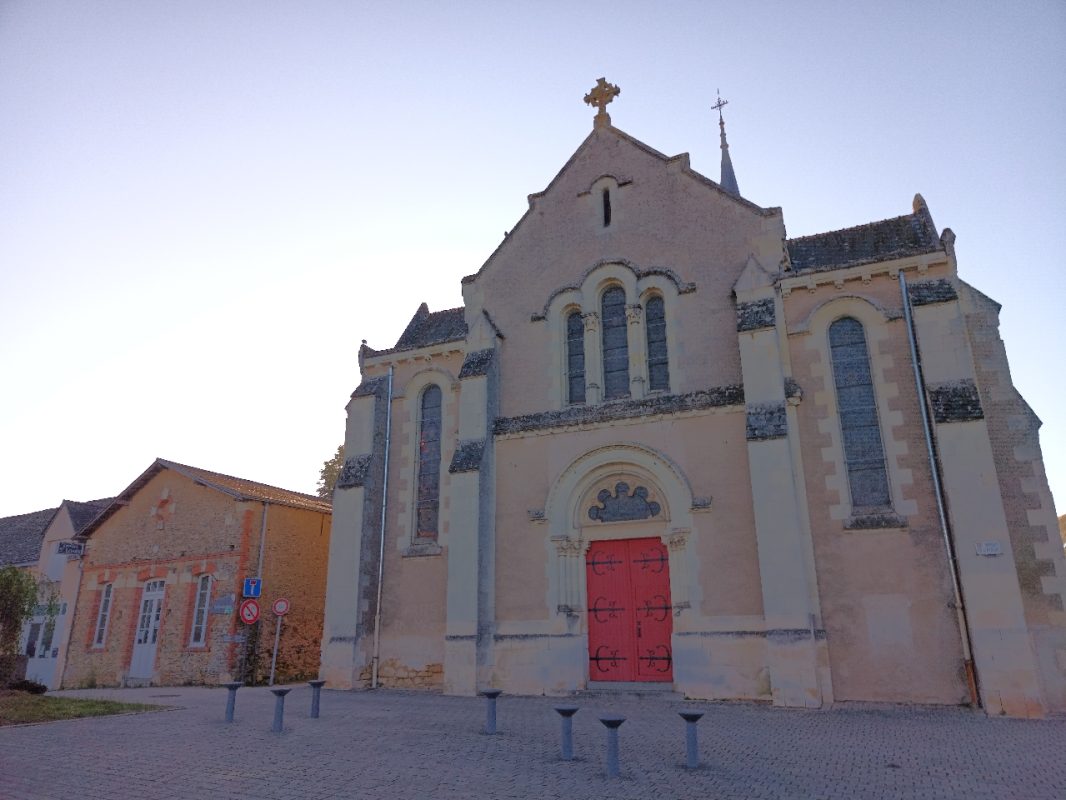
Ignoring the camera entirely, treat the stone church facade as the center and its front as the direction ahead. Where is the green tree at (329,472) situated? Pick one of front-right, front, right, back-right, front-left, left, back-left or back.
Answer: back-right

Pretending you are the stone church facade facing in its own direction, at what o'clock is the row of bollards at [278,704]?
The row of bollards is roughly at 2 o'clock from the stone church facade.

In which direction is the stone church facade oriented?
toward the camera

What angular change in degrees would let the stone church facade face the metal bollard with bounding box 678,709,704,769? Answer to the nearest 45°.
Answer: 0° — it already faces it

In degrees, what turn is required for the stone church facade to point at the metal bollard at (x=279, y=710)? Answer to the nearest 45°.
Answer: approximately 45° to its right

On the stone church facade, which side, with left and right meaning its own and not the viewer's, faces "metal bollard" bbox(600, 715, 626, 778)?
front

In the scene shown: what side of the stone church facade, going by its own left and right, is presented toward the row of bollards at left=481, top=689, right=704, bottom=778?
front

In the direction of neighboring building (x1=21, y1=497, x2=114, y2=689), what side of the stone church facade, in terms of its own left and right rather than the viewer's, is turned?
right

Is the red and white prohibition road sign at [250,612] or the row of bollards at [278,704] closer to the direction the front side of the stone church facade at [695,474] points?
the row of bollards

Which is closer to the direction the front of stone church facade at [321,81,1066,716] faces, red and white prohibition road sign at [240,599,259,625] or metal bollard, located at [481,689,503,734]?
the metal bollard

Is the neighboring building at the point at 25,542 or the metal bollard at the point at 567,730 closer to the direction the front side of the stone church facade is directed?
the metal bollard

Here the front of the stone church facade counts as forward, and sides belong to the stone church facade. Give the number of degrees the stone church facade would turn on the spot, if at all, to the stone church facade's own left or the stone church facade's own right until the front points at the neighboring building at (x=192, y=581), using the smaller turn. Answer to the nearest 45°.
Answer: approximately 90° to the stone church facade's own right

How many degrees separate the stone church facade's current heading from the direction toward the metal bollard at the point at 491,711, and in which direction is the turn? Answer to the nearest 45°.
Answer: approximately 45° to its right
